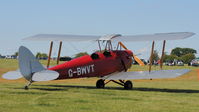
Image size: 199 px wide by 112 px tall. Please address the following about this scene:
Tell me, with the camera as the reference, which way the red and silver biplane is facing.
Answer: facing away from the viewer and to the right of the viewer
